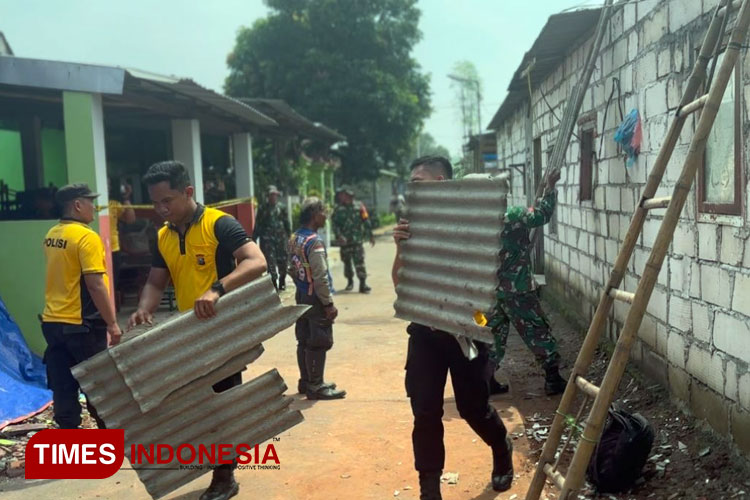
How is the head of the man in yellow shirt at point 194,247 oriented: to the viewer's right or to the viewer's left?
to the viewer's left

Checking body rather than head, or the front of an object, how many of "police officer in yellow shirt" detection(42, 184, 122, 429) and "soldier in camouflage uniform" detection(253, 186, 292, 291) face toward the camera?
1

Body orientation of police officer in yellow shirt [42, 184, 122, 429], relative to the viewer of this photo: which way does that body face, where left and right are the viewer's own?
facing away from the viewer and to the right of the viewer

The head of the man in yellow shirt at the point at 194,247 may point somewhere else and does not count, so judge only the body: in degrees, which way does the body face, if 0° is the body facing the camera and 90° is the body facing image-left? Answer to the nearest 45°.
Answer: approximately 45°

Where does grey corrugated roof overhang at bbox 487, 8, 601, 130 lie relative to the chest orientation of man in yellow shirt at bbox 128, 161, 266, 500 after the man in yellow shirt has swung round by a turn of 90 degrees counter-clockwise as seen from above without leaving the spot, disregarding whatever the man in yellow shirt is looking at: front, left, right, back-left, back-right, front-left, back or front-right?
left

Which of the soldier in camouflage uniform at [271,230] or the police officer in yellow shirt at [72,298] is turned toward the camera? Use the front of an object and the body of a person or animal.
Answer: the soldier in camouflage uniform

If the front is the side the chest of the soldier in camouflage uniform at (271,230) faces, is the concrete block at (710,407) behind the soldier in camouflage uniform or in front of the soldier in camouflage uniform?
in front

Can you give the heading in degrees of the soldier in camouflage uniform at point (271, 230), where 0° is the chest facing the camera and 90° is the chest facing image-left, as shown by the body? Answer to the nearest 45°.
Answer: approximately 0°

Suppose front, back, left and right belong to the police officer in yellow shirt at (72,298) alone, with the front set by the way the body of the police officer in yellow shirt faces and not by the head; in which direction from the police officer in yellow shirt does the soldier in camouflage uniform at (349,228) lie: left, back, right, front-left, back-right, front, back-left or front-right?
front

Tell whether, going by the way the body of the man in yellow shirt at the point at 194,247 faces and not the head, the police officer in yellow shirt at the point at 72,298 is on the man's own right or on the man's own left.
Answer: on the man's own right

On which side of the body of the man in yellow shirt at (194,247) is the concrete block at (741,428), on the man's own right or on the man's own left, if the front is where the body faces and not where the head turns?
on the man's own left

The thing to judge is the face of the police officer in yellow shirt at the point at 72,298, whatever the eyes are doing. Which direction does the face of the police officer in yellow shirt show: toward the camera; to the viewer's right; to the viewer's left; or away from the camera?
to the viewer's right
